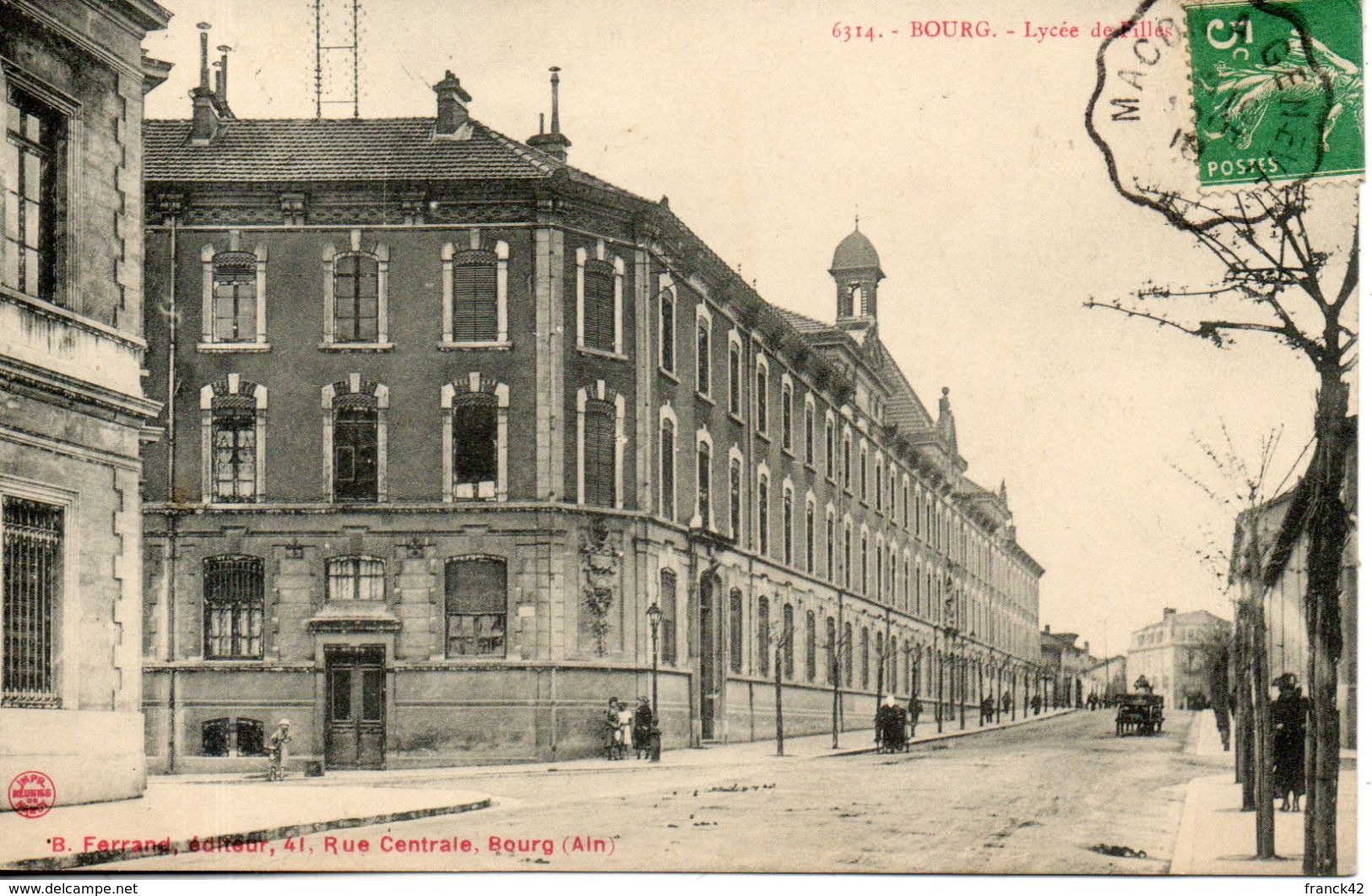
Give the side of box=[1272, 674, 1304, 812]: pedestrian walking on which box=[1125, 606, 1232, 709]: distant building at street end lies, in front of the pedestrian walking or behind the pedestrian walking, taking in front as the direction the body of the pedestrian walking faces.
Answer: behind

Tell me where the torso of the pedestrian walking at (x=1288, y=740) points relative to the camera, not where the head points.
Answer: toward the camera

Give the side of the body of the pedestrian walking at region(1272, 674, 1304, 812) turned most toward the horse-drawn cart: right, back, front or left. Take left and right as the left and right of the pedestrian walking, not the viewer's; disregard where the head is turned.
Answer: back

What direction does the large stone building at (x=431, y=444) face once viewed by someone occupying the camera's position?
facing the viewer and to the right of the viewer

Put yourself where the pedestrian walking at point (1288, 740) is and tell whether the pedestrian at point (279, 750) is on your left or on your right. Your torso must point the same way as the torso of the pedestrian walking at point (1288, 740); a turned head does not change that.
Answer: on your right

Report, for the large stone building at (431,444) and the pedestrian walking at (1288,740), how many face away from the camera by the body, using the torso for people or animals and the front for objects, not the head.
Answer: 0

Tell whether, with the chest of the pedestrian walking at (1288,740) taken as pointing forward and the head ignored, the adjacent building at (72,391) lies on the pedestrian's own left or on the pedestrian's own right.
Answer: on the pedestrian's own right

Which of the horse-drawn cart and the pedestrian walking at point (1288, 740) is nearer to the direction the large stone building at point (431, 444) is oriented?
the pedestrian walking
